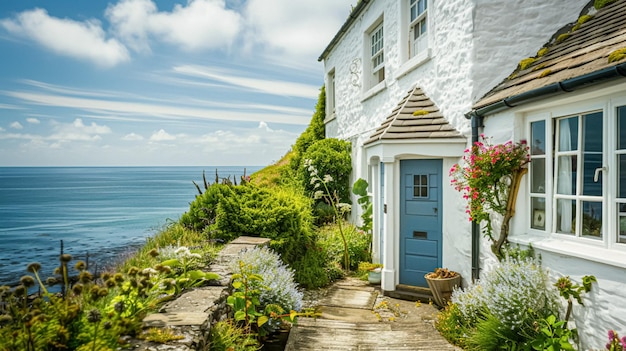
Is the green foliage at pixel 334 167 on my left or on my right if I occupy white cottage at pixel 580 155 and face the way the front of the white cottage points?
on my right

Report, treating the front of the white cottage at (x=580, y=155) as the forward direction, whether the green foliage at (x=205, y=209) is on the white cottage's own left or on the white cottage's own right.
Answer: on the white cottage's own right

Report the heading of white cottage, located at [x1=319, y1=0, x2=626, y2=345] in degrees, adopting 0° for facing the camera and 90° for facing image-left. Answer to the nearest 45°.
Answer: approximately 45°

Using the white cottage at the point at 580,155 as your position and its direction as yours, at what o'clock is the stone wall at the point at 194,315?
The stone wall is roughly at 12 o'clock from the white cottage.

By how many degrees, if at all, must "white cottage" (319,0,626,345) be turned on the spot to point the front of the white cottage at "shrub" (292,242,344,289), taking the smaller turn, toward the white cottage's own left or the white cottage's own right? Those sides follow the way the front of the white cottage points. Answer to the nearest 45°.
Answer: approximately 45° to the white cottage's own right

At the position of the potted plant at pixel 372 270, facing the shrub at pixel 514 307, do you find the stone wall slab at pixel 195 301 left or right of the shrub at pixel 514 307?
right

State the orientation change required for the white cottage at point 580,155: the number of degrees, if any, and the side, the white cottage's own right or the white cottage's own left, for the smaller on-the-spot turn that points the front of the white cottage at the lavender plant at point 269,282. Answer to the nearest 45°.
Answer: approximately 45° to the white cottage's own right

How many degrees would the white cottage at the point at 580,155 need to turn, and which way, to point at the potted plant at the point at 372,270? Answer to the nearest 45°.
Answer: approximately 90° to its right

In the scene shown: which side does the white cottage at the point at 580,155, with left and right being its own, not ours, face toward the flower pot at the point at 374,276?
front

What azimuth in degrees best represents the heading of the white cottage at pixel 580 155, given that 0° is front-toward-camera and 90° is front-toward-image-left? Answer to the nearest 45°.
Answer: approximately 45°
